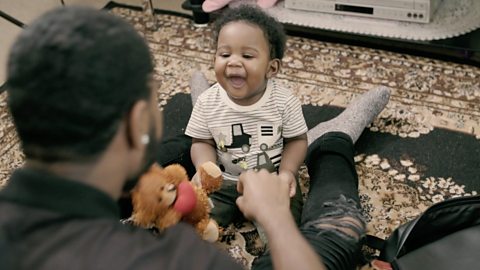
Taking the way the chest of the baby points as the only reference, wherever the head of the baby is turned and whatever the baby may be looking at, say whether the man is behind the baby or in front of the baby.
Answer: in front

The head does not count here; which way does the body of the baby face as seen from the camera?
toward the camera

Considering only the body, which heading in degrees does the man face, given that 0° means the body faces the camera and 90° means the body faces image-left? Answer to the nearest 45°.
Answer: approximately 225°

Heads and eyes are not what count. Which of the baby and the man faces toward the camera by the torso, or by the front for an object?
the baby

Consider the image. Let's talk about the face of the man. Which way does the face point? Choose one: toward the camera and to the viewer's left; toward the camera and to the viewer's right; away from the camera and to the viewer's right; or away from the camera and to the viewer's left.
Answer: away from the camera and to the viewer's right

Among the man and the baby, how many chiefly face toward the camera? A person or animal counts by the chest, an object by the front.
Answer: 1

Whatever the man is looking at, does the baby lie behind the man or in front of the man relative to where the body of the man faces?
in front
